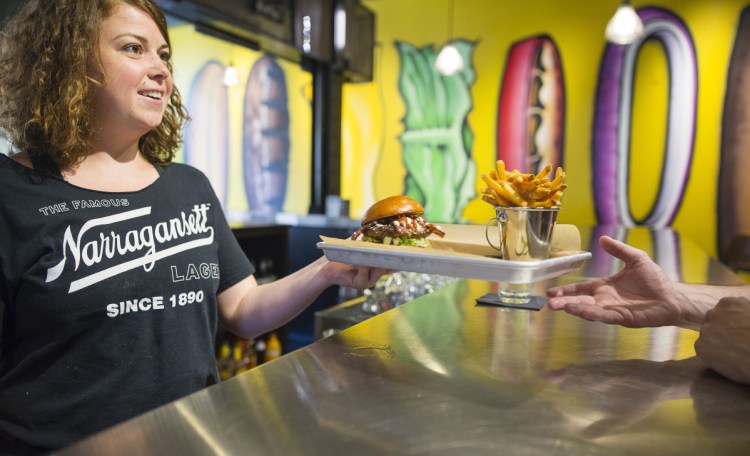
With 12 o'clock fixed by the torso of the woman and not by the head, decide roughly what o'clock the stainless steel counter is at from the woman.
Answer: The stainless steel counter is roughly at 12 o'clock from the woman.

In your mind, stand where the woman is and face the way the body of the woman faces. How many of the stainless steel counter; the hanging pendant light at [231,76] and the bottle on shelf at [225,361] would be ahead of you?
1

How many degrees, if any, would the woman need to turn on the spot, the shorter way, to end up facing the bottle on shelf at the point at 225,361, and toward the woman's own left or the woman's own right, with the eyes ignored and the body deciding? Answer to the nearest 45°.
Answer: approximately 135° to the woman's own left

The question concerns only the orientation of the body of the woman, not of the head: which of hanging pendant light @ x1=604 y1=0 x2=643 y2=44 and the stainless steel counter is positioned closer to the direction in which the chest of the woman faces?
the stainless steel counter

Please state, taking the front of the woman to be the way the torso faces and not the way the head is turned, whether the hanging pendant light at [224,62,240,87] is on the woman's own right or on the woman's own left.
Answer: on the woman's own left

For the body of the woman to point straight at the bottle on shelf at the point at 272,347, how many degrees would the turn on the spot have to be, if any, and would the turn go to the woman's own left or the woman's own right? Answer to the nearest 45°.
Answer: approximately 135° to the woman's own left

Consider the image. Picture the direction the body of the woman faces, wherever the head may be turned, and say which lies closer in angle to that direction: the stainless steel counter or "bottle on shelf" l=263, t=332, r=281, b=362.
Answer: the stainless steel counter

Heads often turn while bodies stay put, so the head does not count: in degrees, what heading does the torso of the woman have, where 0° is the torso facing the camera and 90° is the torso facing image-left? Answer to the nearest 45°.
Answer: approximately 315°

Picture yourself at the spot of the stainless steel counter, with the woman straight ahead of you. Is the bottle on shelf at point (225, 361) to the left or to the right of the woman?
right

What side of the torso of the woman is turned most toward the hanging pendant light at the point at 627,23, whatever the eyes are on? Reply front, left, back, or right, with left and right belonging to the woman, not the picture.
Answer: left

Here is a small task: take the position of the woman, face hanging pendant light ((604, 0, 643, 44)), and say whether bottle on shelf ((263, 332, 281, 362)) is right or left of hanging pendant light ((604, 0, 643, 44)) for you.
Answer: left
